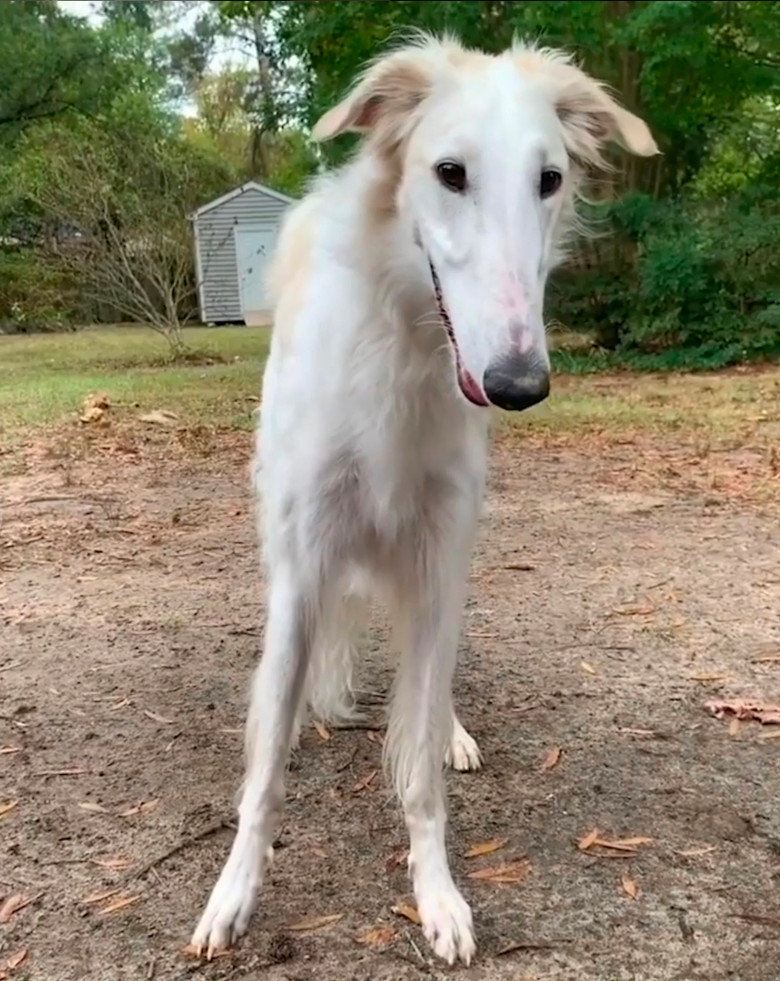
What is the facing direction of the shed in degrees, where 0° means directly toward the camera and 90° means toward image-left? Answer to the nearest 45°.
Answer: approximately 0°

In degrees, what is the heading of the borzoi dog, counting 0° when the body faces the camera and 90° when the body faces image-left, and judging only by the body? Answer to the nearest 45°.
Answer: approximately 0°

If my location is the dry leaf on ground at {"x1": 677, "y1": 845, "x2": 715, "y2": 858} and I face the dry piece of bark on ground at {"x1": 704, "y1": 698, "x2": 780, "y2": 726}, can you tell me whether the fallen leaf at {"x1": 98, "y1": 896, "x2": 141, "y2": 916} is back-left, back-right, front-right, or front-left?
back-left

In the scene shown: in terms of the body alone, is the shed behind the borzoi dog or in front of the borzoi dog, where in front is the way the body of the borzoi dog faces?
behind

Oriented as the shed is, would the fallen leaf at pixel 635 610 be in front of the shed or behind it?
in front

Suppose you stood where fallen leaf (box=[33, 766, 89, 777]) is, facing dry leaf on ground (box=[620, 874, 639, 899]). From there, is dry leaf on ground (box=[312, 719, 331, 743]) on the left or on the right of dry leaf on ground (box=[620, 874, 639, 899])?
left

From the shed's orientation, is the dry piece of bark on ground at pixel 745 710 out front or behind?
out front
